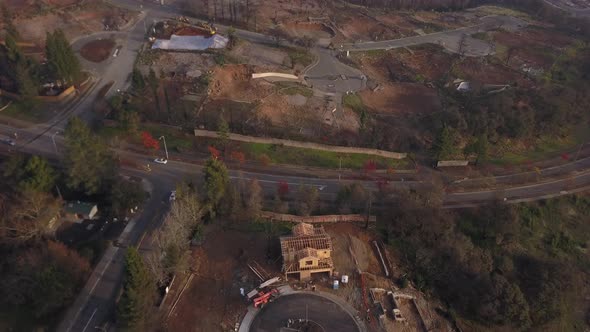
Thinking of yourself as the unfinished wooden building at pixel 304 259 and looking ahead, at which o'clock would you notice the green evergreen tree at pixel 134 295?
The green evergreen tree is roughly at 2 o'clock from the unfinished wooden building.

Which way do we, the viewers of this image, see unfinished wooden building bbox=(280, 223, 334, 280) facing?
facing the viewer

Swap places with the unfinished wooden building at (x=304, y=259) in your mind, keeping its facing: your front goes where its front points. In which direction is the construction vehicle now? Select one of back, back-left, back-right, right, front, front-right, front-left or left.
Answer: front-right
